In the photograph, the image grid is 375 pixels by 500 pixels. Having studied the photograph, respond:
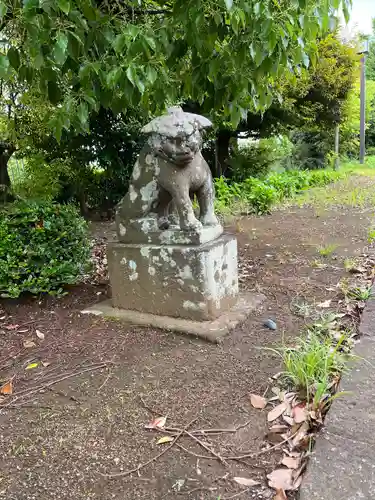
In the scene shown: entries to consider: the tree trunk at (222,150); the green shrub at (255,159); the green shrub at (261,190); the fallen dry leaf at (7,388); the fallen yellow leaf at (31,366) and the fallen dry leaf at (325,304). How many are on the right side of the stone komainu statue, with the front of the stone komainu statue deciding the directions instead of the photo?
2

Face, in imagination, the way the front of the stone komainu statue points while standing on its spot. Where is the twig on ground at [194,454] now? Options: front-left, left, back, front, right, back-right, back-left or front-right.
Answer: front-right

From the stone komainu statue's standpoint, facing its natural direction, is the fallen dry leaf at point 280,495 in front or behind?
in front

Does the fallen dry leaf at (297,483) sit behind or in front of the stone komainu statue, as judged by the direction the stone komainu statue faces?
in front

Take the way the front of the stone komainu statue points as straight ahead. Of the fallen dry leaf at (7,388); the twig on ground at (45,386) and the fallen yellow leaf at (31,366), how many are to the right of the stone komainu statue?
3

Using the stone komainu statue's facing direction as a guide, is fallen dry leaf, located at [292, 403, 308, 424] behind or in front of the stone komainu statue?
in front

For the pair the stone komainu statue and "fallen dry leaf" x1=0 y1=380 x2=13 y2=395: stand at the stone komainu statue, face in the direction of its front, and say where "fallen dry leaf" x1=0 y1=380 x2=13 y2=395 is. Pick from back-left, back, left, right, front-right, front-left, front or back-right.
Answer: right

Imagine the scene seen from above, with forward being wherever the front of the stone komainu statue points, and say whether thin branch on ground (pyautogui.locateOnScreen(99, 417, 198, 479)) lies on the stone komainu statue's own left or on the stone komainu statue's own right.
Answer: on the stone komainu statue's own right

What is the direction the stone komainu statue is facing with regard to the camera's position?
facing the viewer and to the right of the viewer

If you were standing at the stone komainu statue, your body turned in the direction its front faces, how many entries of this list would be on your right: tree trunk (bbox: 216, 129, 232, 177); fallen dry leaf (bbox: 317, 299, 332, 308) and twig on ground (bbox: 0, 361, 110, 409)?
1

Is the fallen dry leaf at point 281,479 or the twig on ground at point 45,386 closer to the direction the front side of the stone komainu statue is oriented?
the fallen dry leaf
